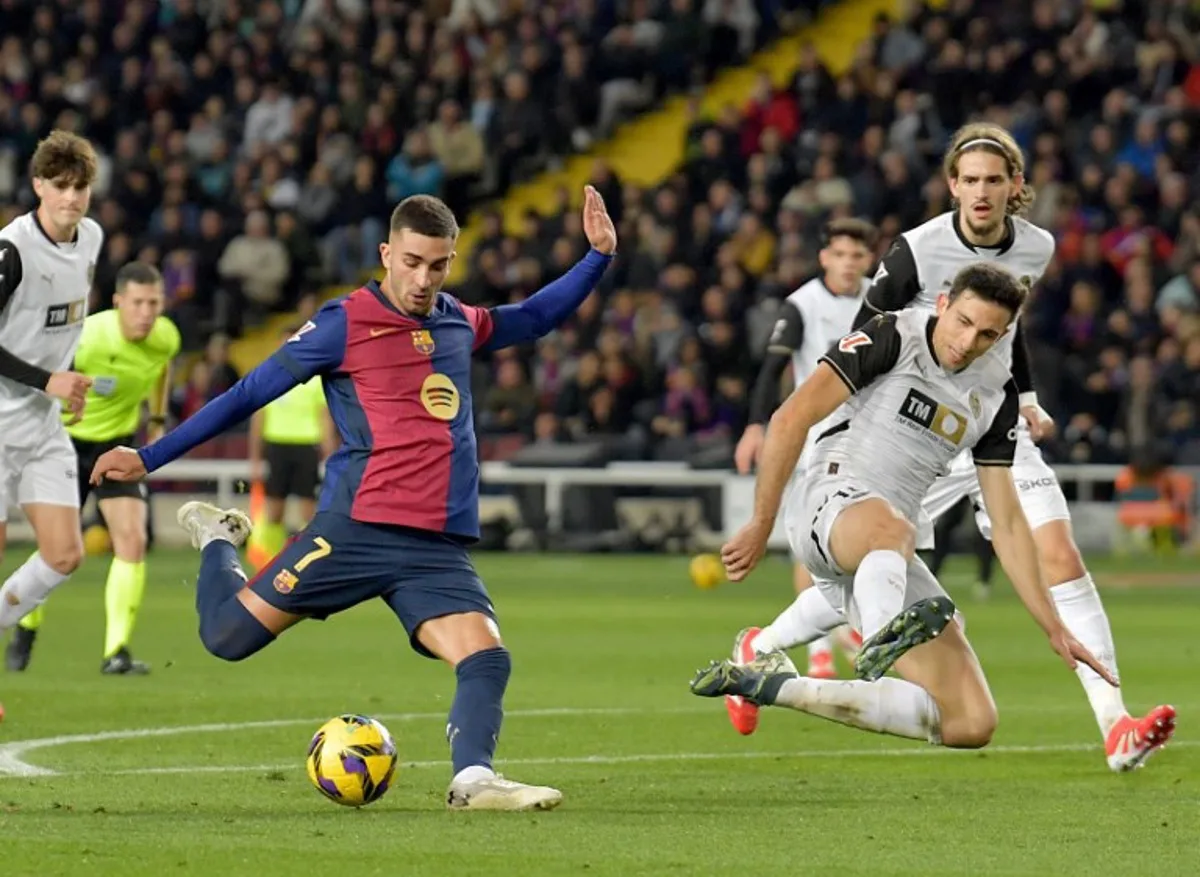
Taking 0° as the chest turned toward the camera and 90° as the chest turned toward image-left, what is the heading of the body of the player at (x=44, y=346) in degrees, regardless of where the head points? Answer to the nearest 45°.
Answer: approximately 315°

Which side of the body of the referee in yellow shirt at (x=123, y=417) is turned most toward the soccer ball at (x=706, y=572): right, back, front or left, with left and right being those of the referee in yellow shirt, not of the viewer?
left

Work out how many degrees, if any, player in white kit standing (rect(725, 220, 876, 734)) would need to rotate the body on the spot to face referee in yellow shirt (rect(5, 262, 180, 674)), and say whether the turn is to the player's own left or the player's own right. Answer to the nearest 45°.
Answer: approximately 135° to the player's own right

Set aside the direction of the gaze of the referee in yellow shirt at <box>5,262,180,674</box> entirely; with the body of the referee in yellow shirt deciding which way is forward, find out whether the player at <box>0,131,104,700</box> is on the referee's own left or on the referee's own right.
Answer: on the referee's own right

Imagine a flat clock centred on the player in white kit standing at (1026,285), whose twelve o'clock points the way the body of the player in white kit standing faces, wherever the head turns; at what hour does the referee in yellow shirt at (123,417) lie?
The referee in yellow shirt is roughly at 4 o'clock from the player in white kit standing.
